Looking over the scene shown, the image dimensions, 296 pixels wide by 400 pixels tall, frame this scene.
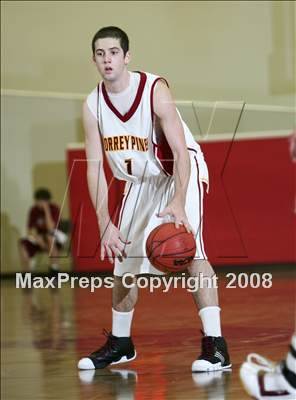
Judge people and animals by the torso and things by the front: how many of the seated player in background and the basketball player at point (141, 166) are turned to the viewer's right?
0

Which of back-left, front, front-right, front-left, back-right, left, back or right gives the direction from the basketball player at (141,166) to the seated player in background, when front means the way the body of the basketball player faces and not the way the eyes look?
back-right

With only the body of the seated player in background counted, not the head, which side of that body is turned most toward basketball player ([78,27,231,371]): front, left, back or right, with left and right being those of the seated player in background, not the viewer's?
front

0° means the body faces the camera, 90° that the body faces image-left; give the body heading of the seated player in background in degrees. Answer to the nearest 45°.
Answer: approximately 0°

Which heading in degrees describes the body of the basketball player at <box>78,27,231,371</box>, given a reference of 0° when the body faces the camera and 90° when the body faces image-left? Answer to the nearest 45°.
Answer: approximately 45°
